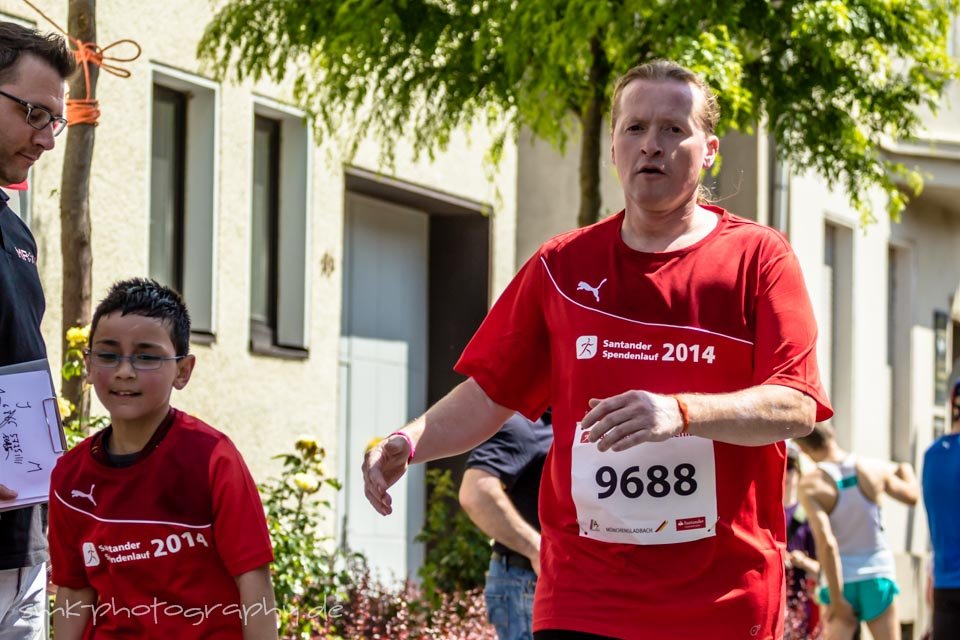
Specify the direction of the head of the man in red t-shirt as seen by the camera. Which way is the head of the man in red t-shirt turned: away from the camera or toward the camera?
toward the camera

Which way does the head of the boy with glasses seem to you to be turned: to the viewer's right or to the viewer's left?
to the viewer's left

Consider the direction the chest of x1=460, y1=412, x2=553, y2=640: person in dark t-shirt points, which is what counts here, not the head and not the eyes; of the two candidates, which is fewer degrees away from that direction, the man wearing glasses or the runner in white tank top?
the runner in white tank top

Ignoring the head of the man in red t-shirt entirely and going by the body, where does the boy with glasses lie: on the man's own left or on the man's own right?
on the man's own right

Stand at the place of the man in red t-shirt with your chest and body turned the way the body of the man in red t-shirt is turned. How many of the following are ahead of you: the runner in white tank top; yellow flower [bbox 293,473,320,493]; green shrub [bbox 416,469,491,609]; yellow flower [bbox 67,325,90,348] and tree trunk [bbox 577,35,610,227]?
0

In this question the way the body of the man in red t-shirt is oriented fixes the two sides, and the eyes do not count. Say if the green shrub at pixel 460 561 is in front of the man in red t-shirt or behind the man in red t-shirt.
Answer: behind

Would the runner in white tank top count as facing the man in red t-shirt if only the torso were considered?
no

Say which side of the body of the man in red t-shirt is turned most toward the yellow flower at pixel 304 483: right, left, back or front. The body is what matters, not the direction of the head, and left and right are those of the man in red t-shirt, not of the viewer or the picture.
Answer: back

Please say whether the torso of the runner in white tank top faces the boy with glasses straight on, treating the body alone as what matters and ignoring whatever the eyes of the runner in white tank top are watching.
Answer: no

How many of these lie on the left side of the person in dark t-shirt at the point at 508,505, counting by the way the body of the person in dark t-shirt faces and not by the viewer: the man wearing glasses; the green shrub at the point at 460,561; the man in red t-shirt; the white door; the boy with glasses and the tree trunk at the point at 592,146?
3

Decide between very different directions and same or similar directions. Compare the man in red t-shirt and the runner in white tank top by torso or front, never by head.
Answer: very different directions

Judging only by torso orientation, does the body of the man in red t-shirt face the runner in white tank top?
no

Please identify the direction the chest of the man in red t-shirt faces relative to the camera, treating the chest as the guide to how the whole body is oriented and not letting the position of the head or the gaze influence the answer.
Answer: toward the camera

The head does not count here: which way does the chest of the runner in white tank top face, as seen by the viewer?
away from the camera
